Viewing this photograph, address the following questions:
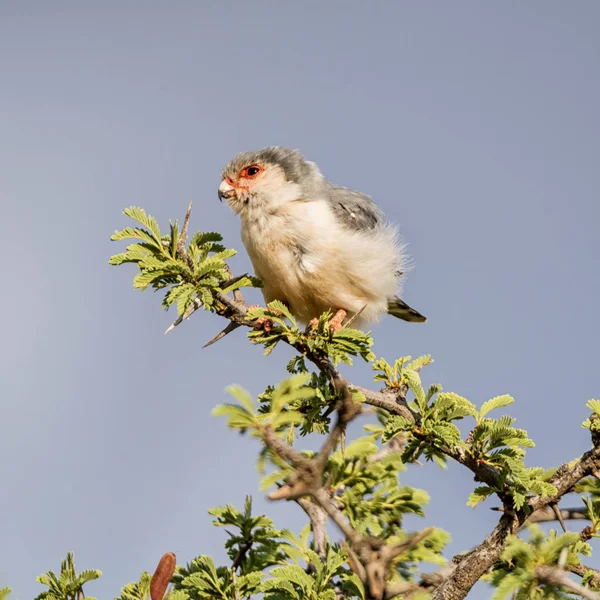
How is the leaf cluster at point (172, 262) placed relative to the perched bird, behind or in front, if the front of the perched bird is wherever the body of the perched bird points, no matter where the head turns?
in front

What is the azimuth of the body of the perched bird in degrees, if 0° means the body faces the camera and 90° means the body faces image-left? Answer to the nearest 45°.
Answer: approximately 45°
